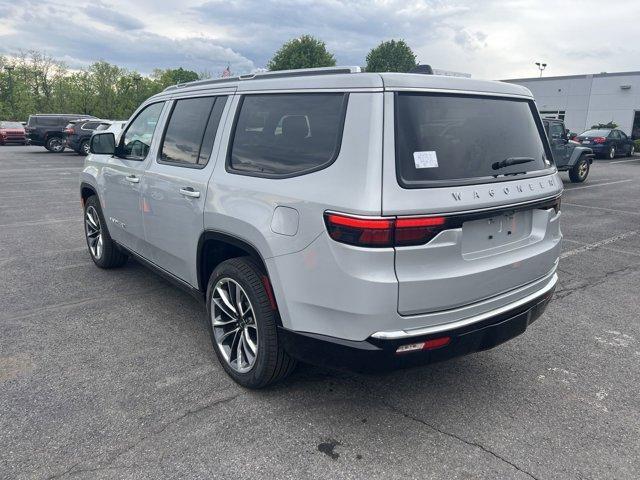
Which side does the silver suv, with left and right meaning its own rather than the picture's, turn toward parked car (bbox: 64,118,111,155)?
front

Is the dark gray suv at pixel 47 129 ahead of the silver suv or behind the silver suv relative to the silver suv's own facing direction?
ahead

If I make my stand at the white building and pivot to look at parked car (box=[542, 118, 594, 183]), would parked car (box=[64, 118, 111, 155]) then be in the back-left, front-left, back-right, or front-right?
front-right

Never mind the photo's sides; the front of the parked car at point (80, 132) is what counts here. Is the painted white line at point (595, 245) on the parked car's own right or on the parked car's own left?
on the parked car's own right

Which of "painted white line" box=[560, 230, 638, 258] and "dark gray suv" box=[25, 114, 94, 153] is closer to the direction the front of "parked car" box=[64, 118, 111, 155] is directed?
the painted white line

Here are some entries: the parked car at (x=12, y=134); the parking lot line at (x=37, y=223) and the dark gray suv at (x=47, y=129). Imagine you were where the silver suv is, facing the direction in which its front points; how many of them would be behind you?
0

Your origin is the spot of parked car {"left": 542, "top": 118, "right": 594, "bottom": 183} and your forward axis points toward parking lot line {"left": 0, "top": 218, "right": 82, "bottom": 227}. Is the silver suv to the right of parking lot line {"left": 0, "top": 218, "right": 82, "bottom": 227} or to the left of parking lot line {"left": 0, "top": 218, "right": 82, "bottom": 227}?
left

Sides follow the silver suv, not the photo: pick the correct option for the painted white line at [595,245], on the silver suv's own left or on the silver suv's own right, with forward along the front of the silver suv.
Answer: on the silver suv's own right

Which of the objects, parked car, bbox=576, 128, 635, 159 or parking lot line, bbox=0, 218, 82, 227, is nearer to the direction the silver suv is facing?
the parking lot line

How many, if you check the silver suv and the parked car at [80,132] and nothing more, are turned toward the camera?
0

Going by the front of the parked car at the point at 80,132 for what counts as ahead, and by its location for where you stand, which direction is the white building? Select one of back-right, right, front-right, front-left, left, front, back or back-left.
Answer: front-right

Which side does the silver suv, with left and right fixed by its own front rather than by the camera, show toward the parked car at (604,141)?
right

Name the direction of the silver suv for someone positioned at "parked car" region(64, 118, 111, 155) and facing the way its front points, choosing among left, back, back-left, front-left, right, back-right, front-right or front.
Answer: back-right

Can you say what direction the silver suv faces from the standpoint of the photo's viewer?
facing away from the viewer and to the left of the viewer

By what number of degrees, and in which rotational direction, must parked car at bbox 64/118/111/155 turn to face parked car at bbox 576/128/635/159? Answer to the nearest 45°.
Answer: approximately 45° to its right

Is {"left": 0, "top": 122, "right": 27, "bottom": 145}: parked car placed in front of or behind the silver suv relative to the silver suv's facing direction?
in front

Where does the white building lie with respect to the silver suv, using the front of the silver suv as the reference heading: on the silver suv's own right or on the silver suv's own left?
on the silver suv's own right

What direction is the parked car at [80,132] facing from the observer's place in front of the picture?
facing away from the viewer and to the right of the viewer
